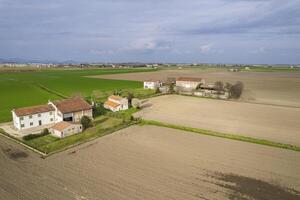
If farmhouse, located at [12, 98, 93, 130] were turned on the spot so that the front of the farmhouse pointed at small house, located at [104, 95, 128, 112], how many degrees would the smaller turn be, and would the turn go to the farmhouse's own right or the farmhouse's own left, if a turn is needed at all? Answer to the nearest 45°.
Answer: approximately 90° to the farmhouse's own left

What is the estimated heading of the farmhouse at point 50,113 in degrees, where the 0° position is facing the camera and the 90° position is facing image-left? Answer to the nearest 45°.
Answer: approximately 315°

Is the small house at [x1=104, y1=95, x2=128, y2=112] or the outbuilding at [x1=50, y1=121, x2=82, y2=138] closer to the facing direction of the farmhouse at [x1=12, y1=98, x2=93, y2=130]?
the outbuilding

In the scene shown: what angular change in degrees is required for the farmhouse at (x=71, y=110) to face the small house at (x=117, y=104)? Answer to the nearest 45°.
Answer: approximately 90° to its left
